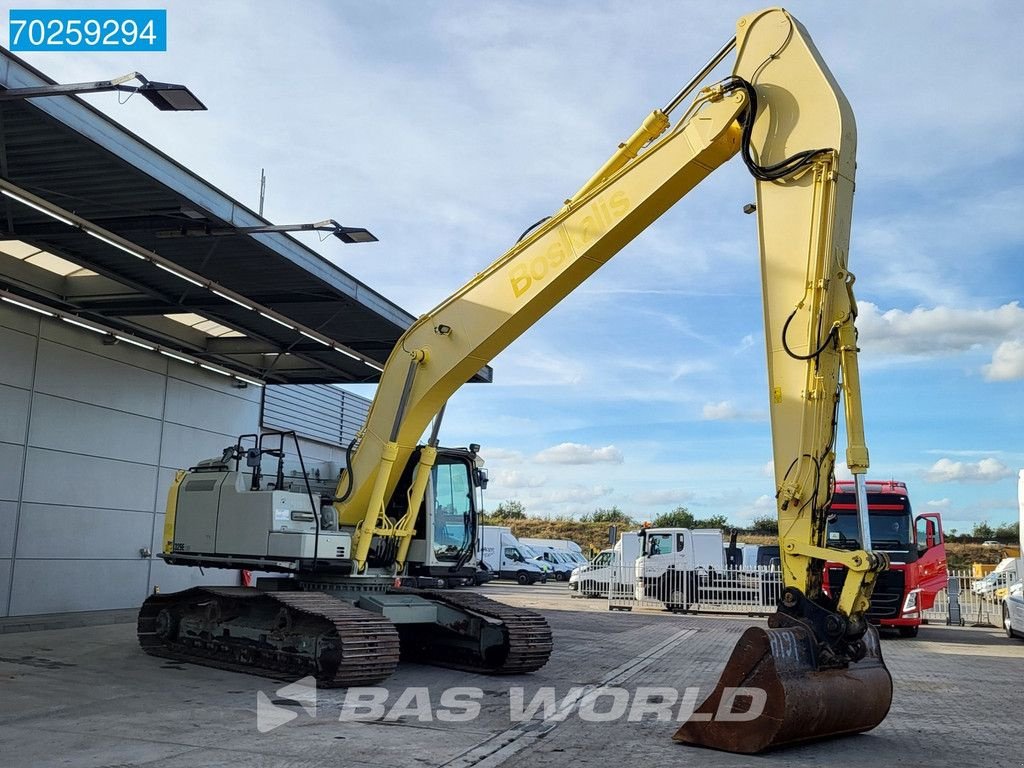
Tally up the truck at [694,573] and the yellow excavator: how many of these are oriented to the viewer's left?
1

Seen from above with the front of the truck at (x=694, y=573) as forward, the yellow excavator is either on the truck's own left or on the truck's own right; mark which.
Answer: on the truck's own left

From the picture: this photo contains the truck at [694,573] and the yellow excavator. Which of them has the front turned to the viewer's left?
the truck

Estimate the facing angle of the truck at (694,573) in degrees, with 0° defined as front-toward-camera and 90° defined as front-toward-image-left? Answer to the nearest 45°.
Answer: approximately 90°

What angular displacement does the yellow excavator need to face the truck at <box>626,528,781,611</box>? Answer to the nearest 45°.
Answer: approximately 135° to its left

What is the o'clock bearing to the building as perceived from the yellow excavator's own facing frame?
The building is roughly at 6 o'clock from the yellow excavator.

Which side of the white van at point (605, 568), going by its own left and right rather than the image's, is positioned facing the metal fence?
left

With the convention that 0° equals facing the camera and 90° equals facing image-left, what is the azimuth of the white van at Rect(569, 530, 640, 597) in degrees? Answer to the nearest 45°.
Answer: approximately 45°

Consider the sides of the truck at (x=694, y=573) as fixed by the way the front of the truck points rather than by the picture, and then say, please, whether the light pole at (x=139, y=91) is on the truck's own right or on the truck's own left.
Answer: on the truck's own left

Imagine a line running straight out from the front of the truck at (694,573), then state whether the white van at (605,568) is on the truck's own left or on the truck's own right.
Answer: on the truck's own right

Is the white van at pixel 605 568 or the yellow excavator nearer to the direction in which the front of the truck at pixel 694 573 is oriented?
the white van
